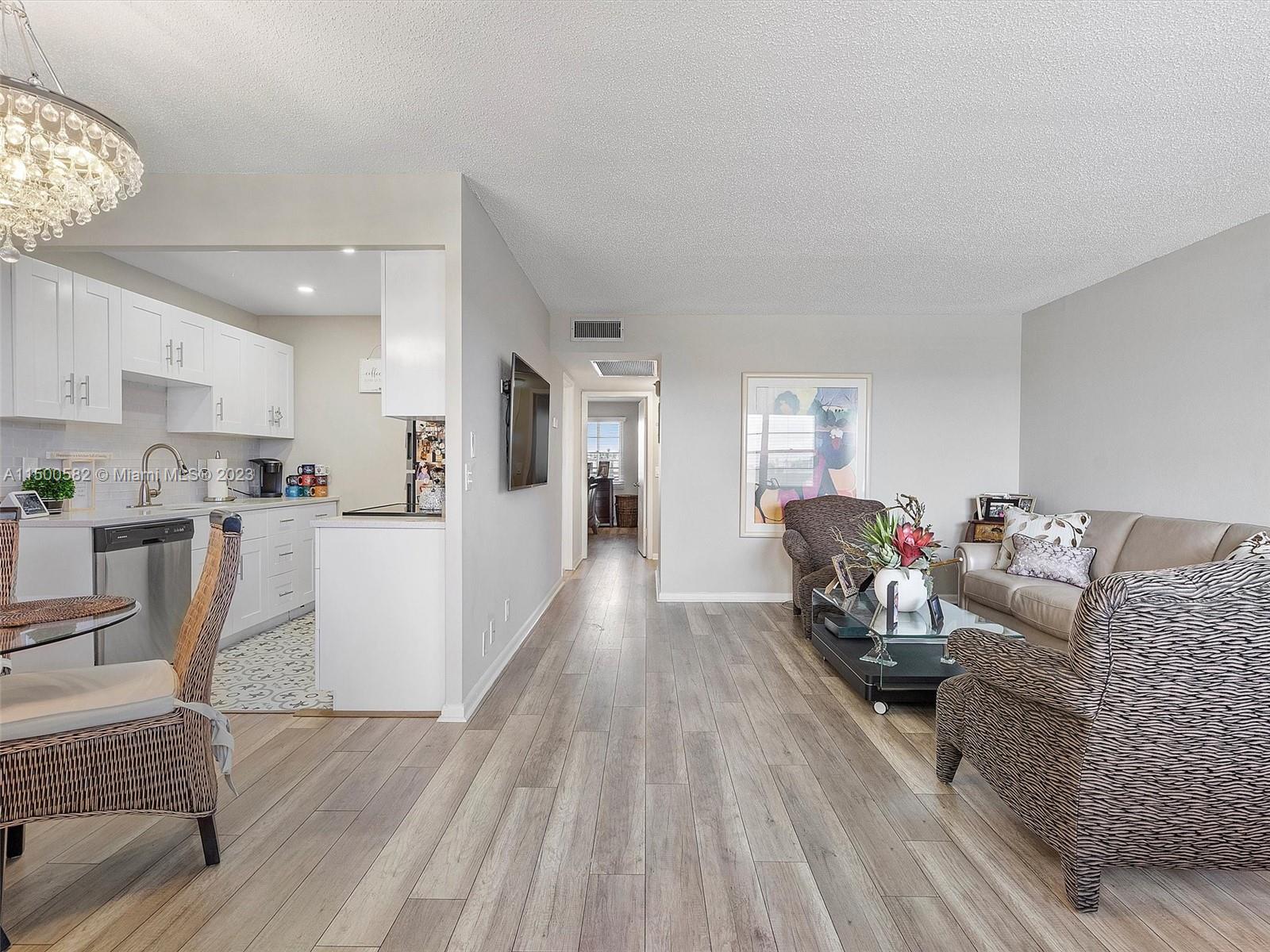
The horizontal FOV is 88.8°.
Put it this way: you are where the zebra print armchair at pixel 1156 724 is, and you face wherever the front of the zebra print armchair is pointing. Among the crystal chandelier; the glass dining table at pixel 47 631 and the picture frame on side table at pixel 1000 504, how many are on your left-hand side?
2

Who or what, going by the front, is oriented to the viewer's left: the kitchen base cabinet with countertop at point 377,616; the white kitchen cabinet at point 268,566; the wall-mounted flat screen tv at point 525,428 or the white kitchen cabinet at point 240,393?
the kitchen base cabinet with countertop

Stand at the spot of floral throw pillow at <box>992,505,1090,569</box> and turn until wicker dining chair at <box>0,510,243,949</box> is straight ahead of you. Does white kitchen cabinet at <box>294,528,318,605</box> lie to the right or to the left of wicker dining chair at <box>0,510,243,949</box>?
right

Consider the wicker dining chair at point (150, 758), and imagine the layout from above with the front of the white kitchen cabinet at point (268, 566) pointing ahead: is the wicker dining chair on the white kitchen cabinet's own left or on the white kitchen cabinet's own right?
on the white kitchen cabinet's own right

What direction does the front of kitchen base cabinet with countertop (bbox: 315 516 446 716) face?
to the viewer's left

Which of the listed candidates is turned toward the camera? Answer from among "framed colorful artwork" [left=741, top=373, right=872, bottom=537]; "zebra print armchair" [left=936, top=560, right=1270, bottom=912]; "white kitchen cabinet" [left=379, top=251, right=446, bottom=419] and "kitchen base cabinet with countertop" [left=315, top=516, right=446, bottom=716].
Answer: the framed colorful artwork

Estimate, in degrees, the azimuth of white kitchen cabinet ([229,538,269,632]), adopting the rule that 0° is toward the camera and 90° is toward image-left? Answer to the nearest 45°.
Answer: approximately 315°

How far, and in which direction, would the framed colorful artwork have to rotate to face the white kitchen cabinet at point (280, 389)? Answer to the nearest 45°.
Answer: approximately 90° to its right

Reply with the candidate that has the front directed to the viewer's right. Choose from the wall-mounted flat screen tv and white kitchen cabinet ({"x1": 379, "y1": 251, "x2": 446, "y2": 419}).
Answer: the wall-mounted flat screen tv
